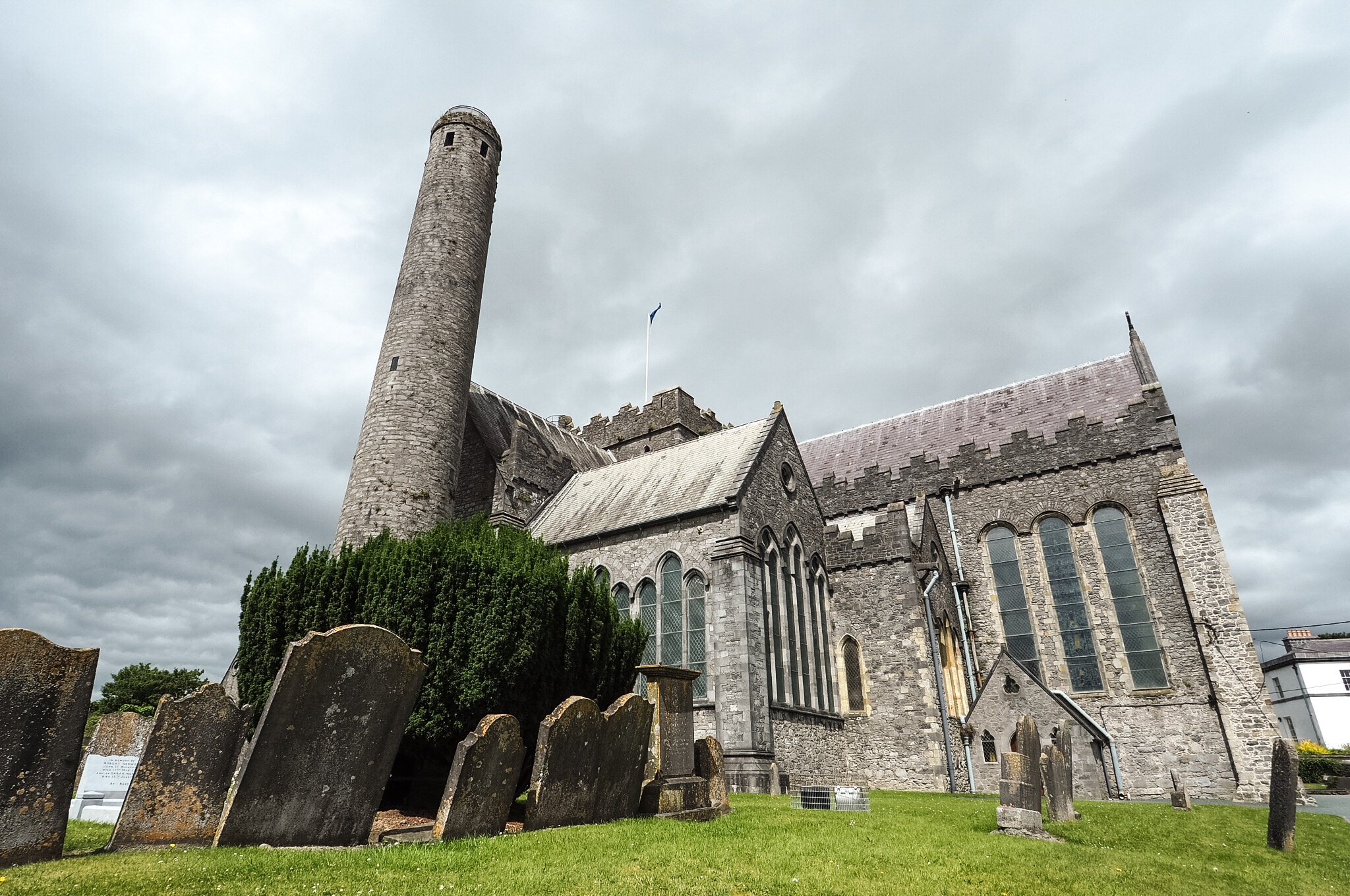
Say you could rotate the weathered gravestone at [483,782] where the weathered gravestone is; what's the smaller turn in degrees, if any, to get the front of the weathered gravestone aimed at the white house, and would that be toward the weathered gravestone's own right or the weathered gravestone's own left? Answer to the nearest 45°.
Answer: approximately 90° to the weathered gravestone's own left

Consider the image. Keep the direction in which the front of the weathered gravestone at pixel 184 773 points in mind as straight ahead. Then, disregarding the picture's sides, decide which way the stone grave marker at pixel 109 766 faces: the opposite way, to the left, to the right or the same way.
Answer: the same way

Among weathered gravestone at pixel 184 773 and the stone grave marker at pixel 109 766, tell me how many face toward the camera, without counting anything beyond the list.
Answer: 2

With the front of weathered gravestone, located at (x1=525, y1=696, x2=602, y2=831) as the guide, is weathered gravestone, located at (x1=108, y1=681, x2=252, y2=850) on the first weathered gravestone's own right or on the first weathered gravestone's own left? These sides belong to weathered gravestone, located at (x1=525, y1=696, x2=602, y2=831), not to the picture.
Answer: on the first weathered gravestone's own right

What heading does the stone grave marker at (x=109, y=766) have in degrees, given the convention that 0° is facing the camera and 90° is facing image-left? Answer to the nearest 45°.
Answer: approximately 0°

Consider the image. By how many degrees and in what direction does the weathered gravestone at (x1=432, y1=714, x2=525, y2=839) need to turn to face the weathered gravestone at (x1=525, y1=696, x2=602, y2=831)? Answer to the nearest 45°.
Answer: approximately 90° to its left

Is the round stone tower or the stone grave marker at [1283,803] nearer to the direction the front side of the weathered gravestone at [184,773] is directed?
the stone grave marker

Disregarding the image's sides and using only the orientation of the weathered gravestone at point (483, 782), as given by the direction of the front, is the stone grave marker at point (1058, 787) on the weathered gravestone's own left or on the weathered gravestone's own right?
on the weathered gravestone's own left

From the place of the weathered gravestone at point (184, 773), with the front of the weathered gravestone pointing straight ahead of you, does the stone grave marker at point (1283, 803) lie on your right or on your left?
on your left

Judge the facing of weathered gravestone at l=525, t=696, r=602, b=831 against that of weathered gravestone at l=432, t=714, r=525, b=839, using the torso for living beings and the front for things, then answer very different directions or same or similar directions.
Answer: same or similar directions

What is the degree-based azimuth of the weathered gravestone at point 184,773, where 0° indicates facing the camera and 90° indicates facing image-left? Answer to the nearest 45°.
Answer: approximately 0°

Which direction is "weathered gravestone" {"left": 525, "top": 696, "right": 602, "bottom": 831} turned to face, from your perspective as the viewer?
facing the viewer and to the right of the viewer

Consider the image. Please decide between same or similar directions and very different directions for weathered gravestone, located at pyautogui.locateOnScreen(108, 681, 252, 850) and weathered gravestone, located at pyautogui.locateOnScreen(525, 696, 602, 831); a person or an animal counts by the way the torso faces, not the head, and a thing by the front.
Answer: same or similar directions
